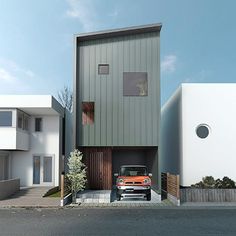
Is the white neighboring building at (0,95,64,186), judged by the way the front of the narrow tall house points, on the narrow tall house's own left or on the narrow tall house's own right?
on the narrow tall house's own right

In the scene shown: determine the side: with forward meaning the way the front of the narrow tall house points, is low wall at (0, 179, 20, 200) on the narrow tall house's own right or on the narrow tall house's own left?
on the narrow tall house's own right

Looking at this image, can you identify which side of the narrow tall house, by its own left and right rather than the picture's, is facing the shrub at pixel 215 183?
left

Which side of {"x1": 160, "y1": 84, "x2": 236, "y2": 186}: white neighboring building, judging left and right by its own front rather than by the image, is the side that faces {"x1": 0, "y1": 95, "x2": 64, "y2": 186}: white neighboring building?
right

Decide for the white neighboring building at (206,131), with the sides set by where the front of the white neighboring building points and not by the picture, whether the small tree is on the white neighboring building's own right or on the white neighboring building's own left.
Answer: on the white neighboring building's own right

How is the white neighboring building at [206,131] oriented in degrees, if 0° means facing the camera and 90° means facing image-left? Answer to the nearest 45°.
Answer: approximately 0°

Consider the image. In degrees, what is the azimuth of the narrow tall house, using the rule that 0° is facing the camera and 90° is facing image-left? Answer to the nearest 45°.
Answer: approximately 0°
